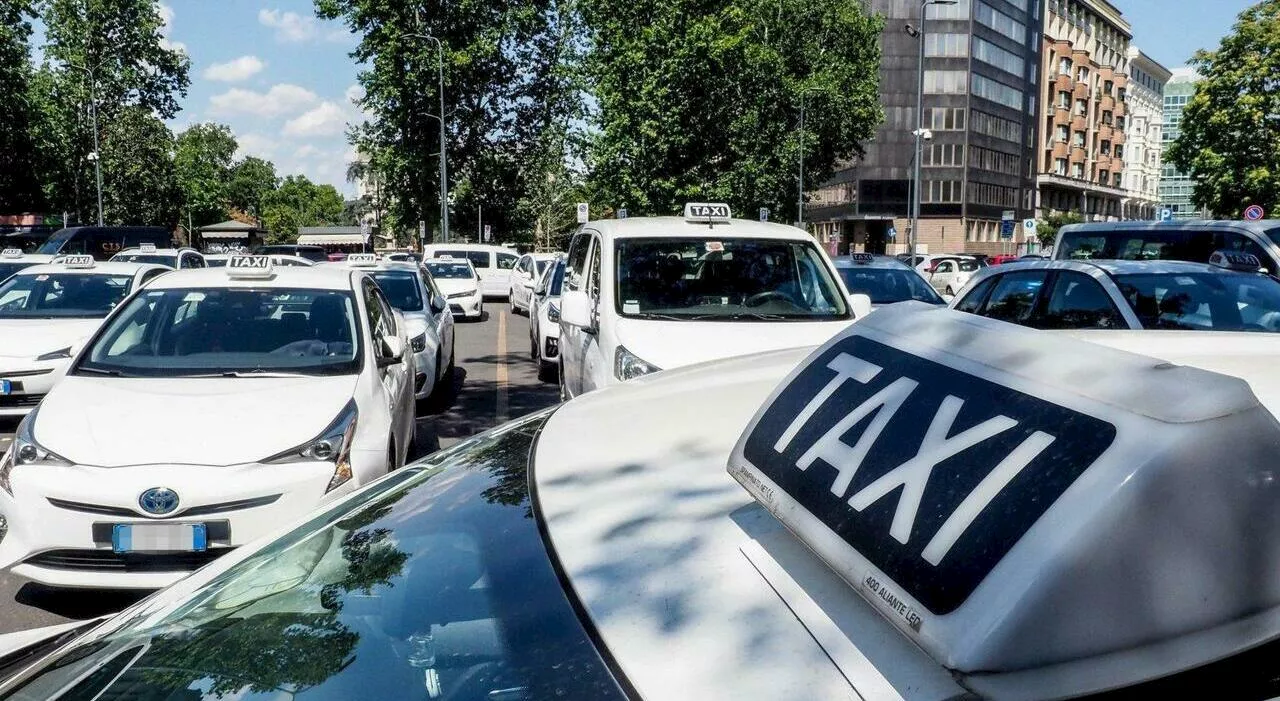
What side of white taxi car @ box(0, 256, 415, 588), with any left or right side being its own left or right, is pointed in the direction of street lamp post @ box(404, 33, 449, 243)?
back

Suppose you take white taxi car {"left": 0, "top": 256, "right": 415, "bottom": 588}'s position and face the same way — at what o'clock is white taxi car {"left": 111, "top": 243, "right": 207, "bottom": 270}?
white taxi car {"left": 111, "top": 243, "right": 207, "bottom": 270} is roughly at 6 o'clock from white taxi car {"left": 0, "top": 256, "right": 415, "bottom": 588}.

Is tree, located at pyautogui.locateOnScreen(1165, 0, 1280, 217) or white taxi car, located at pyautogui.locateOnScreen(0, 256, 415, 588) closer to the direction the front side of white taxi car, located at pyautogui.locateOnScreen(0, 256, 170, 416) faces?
the white taxi car

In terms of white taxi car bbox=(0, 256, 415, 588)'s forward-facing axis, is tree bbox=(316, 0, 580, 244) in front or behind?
behind

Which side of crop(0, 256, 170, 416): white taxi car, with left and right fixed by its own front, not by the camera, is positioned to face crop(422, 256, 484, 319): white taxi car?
back

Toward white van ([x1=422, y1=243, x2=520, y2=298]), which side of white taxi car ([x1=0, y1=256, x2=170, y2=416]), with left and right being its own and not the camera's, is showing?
back

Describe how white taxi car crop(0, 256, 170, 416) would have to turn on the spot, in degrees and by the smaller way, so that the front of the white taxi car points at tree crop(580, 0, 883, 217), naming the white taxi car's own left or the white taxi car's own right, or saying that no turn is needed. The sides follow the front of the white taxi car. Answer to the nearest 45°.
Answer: approximately 180°

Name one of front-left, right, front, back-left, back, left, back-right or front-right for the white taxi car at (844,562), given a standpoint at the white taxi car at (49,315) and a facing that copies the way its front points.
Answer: front-left

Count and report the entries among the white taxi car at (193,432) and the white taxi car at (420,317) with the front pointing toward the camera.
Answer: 2

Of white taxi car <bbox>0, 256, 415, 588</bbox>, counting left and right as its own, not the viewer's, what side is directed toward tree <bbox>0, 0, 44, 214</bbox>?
back

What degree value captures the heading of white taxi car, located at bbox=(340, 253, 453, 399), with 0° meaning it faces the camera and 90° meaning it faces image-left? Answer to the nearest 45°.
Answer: approximately 0°
